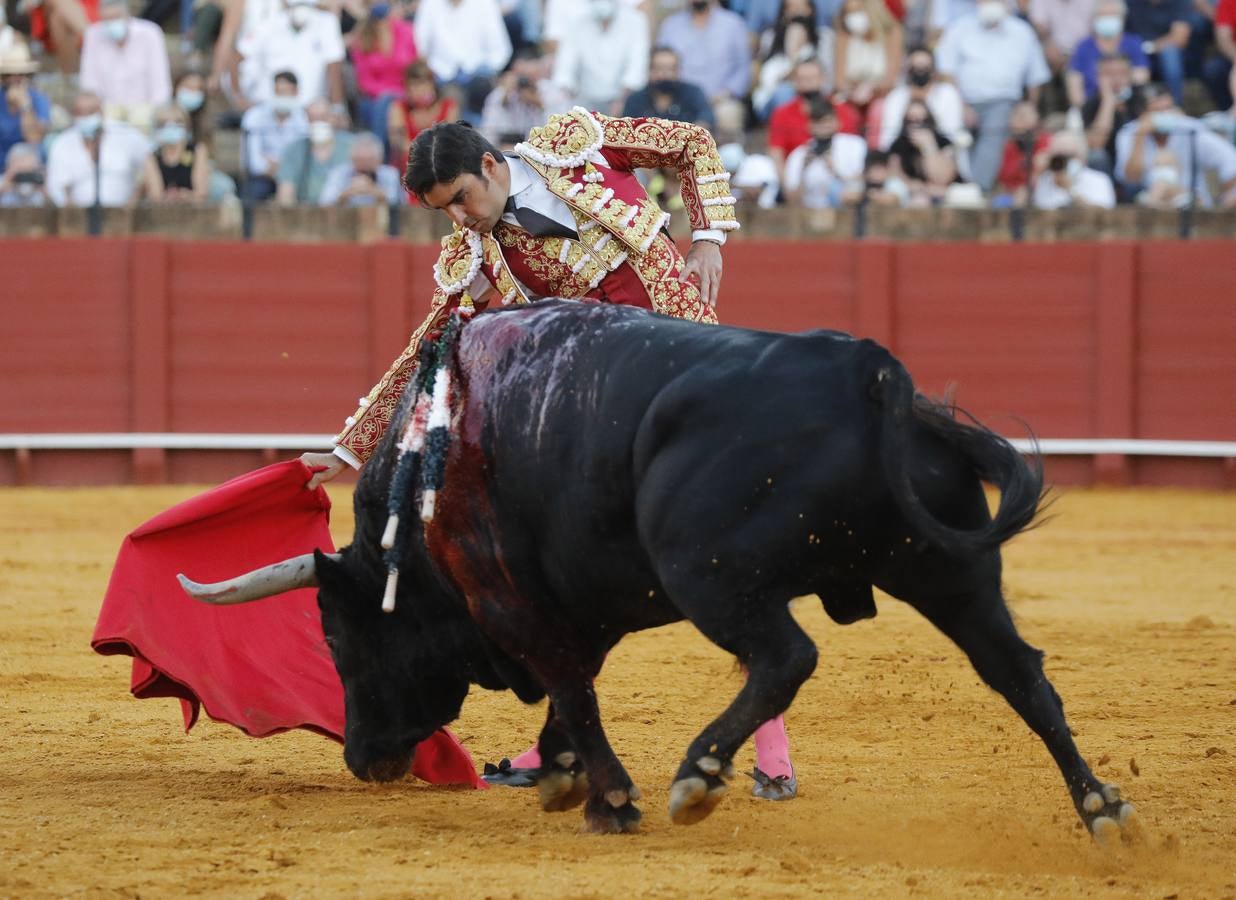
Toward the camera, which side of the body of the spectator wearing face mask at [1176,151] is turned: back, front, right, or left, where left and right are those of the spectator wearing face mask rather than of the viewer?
front

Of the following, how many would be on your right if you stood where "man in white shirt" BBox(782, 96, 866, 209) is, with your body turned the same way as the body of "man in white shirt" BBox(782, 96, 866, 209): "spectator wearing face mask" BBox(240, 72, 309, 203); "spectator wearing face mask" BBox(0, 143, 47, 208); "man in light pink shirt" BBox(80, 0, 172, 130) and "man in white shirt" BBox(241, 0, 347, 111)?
4

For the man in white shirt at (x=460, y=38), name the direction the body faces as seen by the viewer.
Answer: toward the camera

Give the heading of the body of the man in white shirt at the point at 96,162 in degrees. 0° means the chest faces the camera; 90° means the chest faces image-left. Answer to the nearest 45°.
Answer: approximately 0°

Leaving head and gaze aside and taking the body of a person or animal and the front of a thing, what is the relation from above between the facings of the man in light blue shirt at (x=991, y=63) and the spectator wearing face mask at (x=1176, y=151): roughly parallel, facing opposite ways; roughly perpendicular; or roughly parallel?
roughly parallel

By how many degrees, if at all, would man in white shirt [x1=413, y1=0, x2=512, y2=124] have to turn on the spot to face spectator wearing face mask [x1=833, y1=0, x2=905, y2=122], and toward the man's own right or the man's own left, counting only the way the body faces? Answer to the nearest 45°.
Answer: approximately 90° to the man's own left

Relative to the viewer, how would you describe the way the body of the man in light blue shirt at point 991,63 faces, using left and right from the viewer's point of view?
facing the viewer

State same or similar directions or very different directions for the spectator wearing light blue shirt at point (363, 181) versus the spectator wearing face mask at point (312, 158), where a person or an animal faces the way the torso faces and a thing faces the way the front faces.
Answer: same or similar directions

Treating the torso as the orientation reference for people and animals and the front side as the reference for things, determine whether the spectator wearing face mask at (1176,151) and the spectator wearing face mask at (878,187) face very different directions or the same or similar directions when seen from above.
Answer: same or similar directions
